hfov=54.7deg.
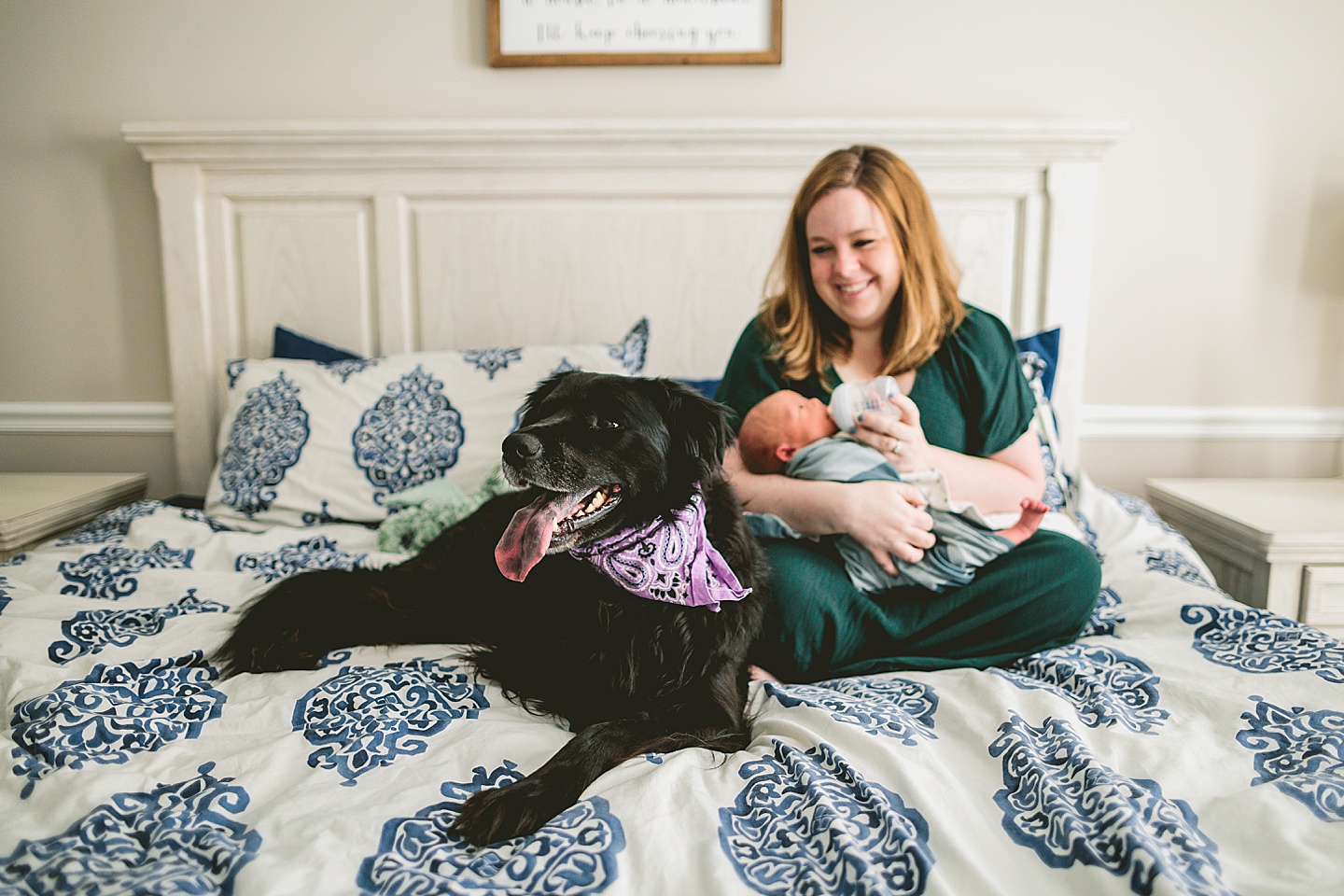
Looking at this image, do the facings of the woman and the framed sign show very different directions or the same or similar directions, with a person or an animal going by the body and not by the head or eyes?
same or similar directions

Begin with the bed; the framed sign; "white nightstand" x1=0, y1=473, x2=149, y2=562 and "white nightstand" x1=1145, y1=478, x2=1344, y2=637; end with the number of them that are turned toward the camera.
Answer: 4

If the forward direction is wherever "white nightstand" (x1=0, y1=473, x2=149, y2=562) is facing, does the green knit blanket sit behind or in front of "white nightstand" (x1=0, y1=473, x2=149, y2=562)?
in front

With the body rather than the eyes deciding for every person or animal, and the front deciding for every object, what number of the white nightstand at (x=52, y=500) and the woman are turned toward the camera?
2

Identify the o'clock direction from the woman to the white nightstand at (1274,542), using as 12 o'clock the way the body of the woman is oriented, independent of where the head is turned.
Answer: The white nightstand is roughly at 8 o'clock from the woman.

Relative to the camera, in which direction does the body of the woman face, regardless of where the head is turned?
toward the camera

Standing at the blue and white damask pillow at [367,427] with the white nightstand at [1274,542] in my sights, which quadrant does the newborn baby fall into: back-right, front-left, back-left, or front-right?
front-right

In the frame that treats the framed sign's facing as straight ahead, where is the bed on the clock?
The bed is roughly at 12 o'clock from the framed sign.

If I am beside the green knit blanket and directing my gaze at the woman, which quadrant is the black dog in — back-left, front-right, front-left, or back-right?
front-right

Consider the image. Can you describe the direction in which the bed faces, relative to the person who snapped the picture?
facing the viewer

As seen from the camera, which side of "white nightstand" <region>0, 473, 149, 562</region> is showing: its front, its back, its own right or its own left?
front

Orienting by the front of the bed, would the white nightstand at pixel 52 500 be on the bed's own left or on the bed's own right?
on the bed's own right

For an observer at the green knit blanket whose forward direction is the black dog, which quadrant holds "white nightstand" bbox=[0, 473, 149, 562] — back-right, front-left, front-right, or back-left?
back-right

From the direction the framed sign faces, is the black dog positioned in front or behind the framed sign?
in front

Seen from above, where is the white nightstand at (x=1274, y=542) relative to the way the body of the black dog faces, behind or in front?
behind
